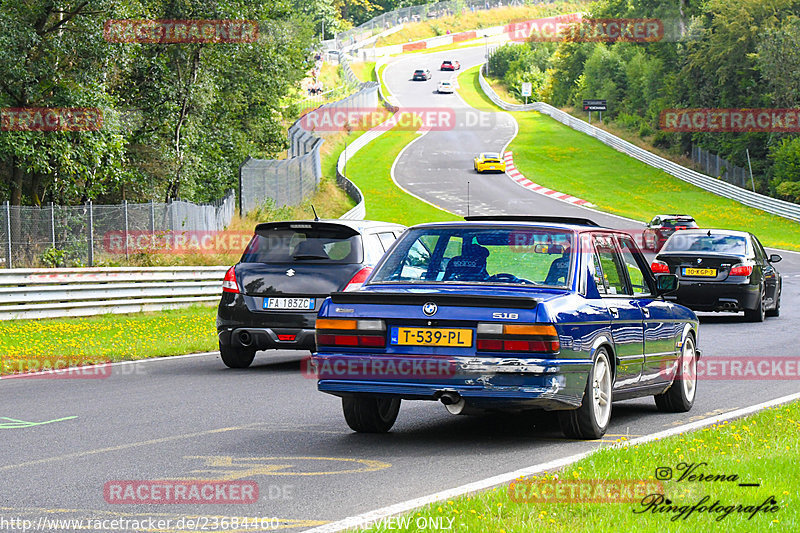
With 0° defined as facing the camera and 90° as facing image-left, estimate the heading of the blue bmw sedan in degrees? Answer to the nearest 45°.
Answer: approximately 225°

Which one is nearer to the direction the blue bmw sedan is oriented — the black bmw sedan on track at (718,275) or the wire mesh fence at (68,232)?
the black bmw sedan on track

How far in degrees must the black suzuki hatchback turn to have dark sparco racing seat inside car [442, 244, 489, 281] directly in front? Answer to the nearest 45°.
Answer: approximately 135° to its right

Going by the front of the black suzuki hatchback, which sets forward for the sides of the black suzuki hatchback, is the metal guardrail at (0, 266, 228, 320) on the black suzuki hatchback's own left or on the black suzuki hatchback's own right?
on the black suzuki hatchback's own left

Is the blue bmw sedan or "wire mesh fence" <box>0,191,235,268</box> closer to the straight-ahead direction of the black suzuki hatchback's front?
the wire mesh fence

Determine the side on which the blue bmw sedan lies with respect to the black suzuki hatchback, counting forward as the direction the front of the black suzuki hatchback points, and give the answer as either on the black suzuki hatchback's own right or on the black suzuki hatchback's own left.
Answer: on the black suzuki hatchback's own right

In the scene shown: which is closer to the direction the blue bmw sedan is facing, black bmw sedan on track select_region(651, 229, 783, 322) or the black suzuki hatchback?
the black bmw sedan on track

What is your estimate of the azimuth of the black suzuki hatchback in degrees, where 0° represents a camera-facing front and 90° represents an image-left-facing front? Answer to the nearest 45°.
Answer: approximately 225°

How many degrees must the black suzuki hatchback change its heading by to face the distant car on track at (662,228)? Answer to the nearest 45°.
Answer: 0° — it already faces it
